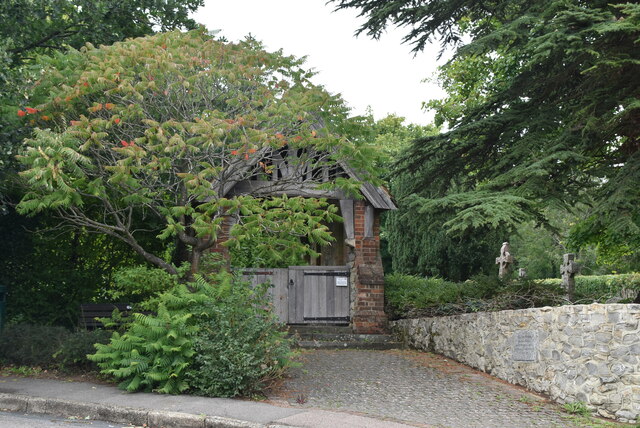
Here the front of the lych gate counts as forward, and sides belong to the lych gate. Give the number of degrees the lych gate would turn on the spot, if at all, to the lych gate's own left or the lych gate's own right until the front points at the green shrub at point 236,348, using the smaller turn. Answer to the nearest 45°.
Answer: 0° — it already faces it

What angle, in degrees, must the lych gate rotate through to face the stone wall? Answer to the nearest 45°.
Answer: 0° — it already faces it

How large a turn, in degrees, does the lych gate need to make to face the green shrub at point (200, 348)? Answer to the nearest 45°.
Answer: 0° — it already faces it

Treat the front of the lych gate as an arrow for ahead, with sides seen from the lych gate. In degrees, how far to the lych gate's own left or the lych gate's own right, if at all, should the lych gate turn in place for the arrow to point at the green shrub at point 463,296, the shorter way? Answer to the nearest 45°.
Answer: approximately 45° to the lych gate's own left

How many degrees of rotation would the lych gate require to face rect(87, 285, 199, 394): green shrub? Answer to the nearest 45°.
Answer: approximately 45° to its right

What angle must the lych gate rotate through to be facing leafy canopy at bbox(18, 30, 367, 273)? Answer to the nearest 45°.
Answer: approximately 45° to its right

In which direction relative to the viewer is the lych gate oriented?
toward the camera

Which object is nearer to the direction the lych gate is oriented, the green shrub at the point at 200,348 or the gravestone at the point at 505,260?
the green shrub

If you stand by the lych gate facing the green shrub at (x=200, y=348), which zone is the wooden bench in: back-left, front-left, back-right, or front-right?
front-right

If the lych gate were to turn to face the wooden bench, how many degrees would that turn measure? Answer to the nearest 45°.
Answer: approximately 45° to its right
